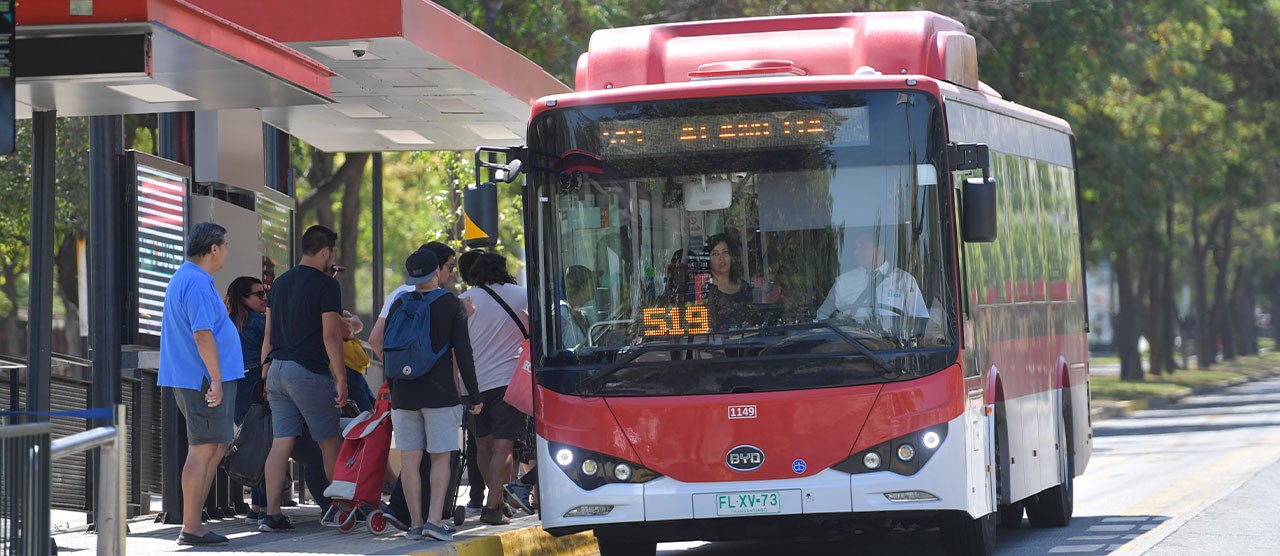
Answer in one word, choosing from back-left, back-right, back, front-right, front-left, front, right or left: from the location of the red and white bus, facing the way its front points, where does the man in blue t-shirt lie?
right

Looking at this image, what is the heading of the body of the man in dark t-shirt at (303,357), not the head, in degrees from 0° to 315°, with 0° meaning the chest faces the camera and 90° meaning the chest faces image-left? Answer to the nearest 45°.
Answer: approximately 225°

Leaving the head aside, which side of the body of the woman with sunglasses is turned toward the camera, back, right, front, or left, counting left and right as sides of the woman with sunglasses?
right

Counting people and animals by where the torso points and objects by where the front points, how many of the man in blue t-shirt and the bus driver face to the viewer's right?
1

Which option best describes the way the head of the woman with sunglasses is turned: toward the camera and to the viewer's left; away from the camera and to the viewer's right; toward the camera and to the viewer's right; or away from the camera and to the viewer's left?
toward the camera and to the viewer's right

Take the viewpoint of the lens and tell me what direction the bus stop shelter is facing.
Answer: facing to the right of the viewer

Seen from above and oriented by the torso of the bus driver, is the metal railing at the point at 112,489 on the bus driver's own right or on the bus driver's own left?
on the bus driver's own right

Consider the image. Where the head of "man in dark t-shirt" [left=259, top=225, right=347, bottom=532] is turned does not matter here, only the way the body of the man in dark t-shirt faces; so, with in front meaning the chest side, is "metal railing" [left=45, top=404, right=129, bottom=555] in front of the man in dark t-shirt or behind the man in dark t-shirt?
behind

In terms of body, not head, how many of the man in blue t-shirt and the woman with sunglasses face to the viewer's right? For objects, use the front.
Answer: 2

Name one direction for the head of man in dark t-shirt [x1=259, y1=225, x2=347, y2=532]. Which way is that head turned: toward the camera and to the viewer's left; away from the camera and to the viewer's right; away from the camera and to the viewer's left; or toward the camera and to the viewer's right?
away from the camera and to the viewer's right

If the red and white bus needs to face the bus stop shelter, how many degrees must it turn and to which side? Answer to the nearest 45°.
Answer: approximately 90° to its right
